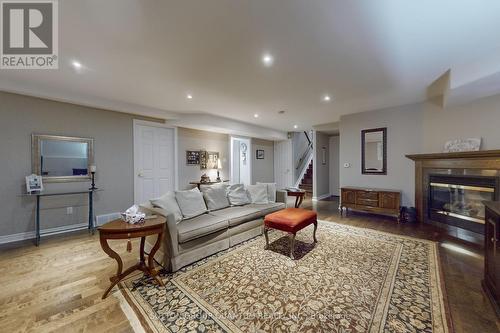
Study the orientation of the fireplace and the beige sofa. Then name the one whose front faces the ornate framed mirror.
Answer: the fireplace

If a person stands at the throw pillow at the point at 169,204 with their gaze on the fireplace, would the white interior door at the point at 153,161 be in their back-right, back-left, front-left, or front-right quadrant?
back-left

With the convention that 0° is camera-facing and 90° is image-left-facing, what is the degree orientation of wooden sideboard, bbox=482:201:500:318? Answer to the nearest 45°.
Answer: approximately 90°

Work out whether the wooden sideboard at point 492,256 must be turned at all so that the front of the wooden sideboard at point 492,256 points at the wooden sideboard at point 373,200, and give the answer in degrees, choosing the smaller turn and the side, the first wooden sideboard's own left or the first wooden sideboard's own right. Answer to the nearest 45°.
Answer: approximately 45° to the first wooden sideboard's own right

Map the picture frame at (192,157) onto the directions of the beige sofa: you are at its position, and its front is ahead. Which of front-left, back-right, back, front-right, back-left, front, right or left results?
back-left

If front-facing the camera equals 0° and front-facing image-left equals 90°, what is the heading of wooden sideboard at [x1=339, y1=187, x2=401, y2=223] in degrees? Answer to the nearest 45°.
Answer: approximately 45°

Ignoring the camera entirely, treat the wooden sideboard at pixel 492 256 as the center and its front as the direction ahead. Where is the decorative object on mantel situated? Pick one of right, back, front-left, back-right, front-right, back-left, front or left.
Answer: right

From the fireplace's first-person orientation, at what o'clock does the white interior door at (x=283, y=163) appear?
The white interior door is roughly at 2 o'clock from the fireplace.

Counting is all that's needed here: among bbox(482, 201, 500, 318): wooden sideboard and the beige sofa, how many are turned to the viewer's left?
1

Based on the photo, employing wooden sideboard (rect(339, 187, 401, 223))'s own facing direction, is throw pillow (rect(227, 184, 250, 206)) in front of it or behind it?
in front

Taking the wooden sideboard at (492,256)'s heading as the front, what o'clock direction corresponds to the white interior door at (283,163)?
The white interior door is roughly at 1 o'clock from the wooden sideboard.

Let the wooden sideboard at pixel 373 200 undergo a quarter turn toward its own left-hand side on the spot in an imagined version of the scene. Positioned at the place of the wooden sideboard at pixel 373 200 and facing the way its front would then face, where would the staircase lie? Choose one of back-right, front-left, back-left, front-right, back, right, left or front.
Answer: back

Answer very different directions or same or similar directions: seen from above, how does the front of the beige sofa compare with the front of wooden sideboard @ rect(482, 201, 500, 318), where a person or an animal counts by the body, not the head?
very different directions

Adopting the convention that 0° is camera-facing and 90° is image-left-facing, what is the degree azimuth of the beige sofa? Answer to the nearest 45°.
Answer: approximately 315°

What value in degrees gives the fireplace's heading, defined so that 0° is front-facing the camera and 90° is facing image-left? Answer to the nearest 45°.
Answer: approximately 45°

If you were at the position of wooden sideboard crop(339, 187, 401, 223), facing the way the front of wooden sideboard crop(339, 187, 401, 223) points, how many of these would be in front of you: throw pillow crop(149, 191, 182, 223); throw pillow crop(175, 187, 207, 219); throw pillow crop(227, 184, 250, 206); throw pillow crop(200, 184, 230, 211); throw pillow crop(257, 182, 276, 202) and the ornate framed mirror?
6
